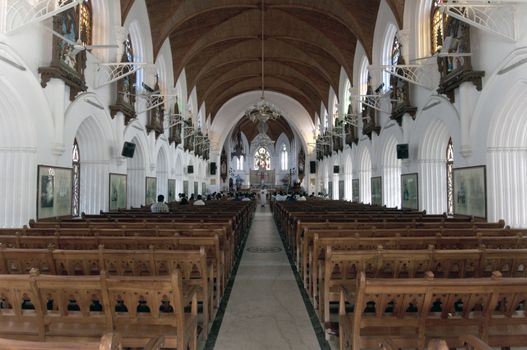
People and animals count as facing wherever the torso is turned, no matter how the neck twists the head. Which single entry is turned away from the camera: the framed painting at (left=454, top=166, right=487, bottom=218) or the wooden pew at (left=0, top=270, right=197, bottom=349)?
the wooden pew

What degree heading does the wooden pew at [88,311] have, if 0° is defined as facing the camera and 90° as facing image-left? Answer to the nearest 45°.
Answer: approximately 180°

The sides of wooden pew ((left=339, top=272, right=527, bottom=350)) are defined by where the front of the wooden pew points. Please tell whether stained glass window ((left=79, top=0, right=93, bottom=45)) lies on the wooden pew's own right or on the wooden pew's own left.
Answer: on the wooden pew's own left

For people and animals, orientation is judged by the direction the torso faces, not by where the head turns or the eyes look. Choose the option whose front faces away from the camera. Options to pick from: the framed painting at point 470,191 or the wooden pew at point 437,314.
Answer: the wooden pew

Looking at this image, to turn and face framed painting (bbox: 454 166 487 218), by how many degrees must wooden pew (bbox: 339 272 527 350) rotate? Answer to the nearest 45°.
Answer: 0° — it already faces it

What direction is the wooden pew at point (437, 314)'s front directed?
away from the camera

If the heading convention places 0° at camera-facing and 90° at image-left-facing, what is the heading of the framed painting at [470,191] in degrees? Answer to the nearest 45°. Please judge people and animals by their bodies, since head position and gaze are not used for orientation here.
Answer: approximately 45°

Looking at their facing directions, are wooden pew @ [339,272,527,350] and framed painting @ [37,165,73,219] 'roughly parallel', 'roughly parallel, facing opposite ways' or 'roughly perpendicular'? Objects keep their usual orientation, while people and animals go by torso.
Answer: roughly perpendicular

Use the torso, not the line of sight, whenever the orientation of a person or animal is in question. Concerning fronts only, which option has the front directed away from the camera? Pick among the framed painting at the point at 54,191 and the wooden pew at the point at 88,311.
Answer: the wooden pew

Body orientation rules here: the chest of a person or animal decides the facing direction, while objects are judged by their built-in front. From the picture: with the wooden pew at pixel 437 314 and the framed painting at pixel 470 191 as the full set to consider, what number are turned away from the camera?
1

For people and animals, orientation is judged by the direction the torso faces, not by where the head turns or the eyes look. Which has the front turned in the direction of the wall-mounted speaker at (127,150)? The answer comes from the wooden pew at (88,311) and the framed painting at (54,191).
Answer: the wooden pew

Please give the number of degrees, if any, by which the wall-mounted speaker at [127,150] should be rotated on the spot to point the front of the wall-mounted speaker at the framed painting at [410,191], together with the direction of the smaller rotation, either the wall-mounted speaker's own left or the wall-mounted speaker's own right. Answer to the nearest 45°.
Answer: approximately 45° to the wall-mounted speaker's own left
